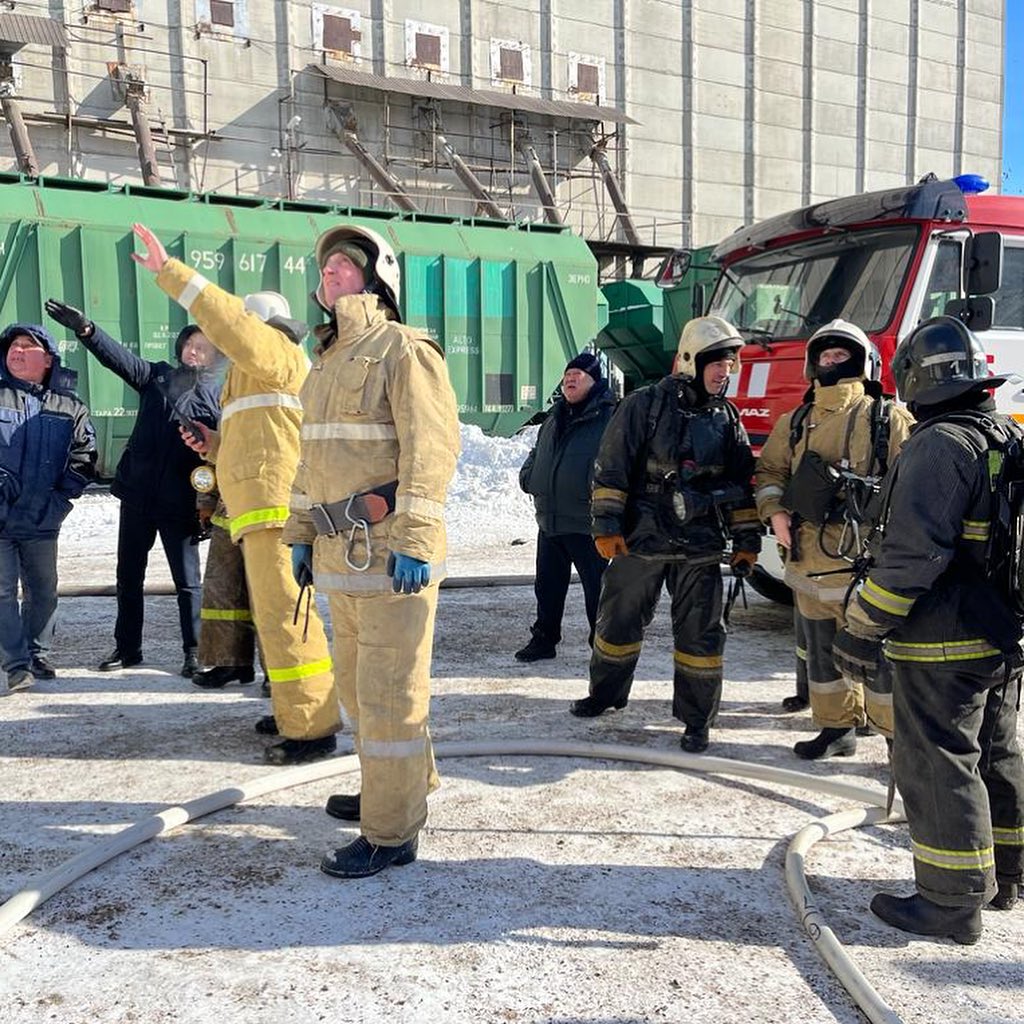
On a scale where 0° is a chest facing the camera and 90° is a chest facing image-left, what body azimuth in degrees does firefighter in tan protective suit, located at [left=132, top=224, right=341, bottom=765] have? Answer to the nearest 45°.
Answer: approximately 90°

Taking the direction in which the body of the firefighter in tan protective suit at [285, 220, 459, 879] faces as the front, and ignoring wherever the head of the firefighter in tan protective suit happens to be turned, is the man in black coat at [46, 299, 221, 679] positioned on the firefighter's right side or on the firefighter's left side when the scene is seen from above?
on the firefighter's right side

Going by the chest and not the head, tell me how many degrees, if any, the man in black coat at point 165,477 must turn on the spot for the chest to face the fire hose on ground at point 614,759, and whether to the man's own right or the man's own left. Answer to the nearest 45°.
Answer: approximately 45° to the man's own left

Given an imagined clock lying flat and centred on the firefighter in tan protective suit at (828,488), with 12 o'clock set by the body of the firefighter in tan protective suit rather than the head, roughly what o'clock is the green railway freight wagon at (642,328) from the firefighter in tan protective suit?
The green railway freight wagon is roughly at 4 o'clock from the firefighter in tan protective suit.

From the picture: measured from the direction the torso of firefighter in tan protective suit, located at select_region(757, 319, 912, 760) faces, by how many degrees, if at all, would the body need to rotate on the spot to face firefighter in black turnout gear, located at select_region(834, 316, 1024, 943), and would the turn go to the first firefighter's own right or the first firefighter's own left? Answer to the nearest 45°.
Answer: approximately 45° to the first firefighter's own left

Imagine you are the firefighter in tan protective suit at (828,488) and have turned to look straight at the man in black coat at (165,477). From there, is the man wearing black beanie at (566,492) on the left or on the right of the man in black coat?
right
